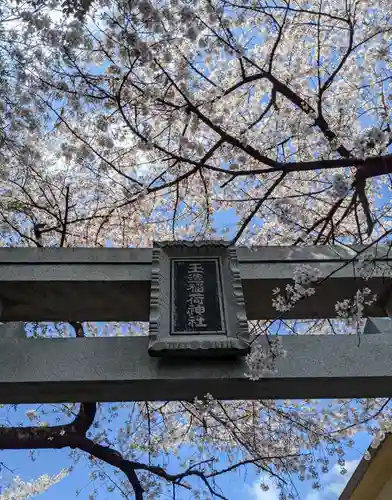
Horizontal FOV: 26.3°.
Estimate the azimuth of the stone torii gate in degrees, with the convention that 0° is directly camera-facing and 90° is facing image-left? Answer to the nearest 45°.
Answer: approximately 0°
